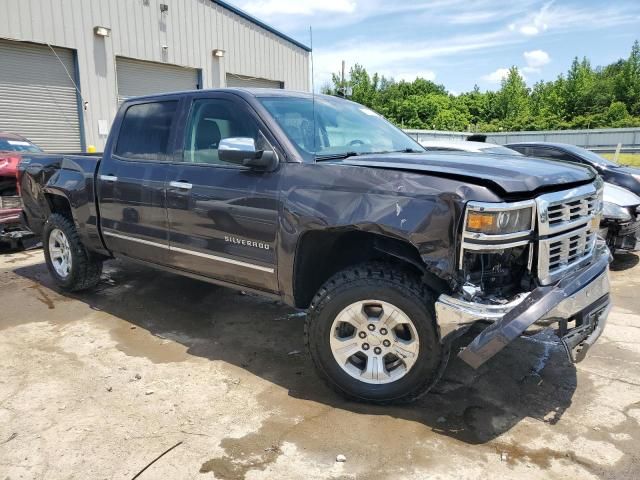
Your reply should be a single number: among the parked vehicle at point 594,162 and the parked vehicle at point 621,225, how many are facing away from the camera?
0

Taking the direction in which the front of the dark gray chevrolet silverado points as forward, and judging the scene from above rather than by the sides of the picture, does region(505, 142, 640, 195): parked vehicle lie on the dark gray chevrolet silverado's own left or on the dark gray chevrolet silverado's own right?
on the dark gray chevrolet silverado's own left

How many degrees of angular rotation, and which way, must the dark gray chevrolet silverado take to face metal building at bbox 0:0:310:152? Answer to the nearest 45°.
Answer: approximately 180°

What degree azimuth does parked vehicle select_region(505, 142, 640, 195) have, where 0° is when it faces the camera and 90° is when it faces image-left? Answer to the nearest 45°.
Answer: approximately 315°

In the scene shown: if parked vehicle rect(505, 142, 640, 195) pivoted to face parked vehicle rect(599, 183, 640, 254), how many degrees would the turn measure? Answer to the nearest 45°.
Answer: approximately 45° to its right

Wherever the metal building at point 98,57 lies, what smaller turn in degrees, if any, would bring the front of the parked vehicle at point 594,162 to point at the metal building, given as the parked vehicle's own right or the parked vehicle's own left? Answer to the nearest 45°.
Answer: approximately 135° to the parked vehicle's own right

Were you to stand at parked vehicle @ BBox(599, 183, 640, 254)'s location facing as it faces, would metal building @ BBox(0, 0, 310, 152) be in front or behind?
behind

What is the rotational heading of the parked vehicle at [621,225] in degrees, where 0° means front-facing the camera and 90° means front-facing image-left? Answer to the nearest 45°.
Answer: approximately 315°
